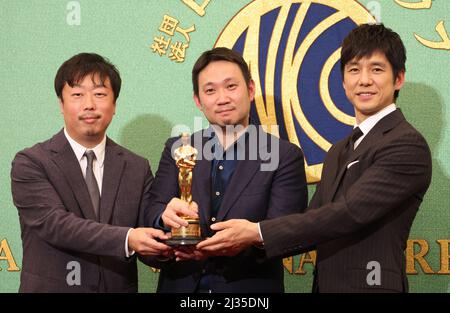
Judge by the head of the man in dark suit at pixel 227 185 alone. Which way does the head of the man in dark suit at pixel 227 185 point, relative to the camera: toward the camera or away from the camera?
toward the camera

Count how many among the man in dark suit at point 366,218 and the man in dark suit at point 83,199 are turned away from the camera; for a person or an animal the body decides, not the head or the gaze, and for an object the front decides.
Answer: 0

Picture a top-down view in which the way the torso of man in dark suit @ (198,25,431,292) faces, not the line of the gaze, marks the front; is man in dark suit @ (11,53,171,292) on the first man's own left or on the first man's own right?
on the first man's own right

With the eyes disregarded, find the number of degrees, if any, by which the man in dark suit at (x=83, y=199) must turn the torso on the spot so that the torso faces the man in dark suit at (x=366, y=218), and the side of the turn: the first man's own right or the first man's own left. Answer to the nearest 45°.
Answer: approximately 45° to the first man's own left

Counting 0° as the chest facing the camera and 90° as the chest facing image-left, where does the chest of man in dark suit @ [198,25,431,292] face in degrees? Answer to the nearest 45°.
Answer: approximately 45°

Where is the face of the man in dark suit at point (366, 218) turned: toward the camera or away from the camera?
toward the camera

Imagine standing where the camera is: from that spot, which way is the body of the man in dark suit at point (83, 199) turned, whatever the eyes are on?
toward the camera
